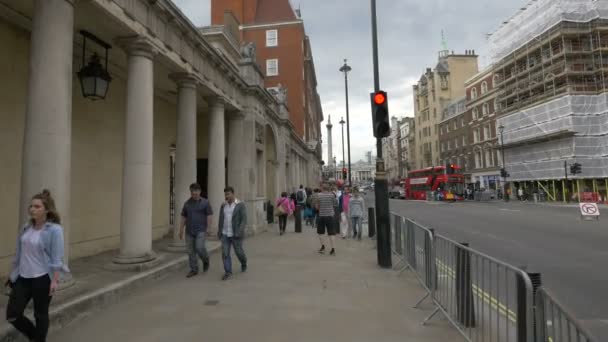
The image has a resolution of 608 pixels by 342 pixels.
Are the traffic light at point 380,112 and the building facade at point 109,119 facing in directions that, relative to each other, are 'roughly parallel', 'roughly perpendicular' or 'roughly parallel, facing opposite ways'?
roughly perpendicular

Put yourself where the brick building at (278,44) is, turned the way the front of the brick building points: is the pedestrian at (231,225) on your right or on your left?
on your right

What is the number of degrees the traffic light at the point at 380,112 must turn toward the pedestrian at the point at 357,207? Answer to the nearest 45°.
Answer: approximately 180°

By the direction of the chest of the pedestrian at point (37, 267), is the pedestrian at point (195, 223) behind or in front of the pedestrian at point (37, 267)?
behind

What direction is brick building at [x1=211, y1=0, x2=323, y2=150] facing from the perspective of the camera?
to the viewer's right

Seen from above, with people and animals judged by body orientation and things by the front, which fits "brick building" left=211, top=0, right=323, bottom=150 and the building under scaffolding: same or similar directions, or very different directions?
very different directions

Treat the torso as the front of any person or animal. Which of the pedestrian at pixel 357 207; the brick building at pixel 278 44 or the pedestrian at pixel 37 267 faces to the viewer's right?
the brick building
